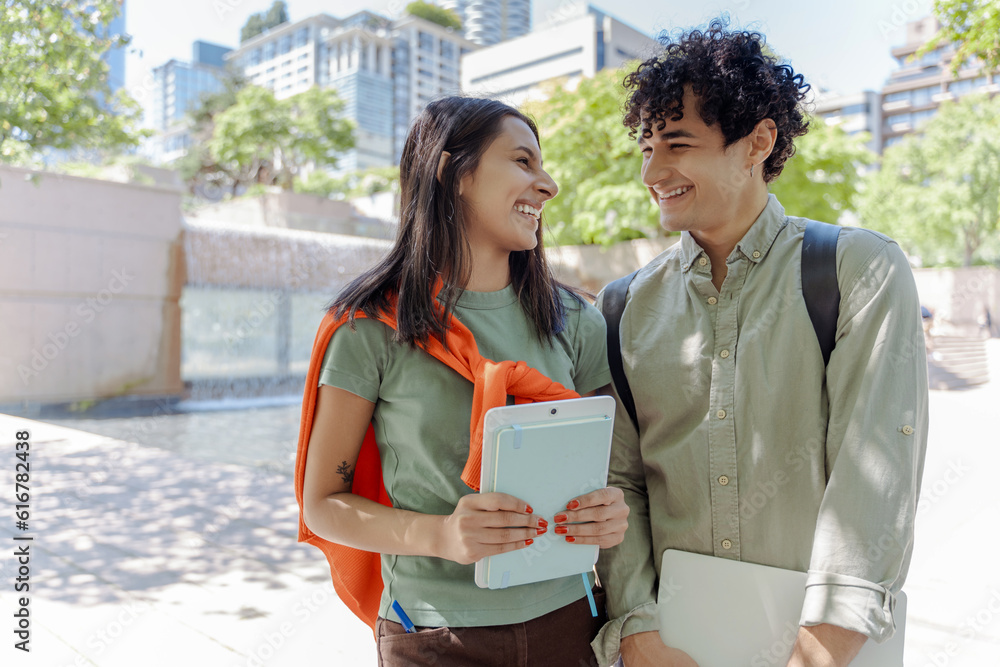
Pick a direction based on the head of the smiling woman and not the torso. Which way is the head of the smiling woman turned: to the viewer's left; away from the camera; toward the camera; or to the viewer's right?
to the viewer's right

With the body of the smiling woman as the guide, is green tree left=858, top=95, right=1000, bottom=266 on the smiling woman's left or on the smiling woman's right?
on the smiling woman's left

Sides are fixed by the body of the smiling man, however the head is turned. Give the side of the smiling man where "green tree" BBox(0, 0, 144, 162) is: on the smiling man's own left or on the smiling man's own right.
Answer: on the smiling man's own right

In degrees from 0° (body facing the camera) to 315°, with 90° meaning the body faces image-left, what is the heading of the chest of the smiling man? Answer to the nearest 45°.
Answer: approximately 45°

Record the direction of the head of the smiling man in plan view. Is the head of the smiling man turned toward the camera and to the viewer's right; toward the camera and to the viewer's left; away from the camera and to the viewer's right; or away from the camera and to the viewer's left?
toward the camera and to the viewer's left

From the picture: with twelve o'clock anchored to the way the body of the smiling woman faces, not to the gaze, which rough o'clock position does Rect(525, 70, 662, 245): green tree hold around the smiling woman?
The green tree is roughly at 8 o'clock from the smiling woman.

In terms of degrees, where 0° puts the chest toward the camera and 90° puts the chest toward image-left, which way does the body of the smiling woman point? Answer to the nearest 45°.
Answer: approximately 315°

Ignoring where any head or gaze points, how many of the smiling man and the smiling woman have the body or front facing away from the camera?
0

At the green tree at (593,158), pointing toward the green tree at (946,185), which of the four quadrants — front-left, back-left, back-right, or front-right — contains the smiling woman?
back-right
